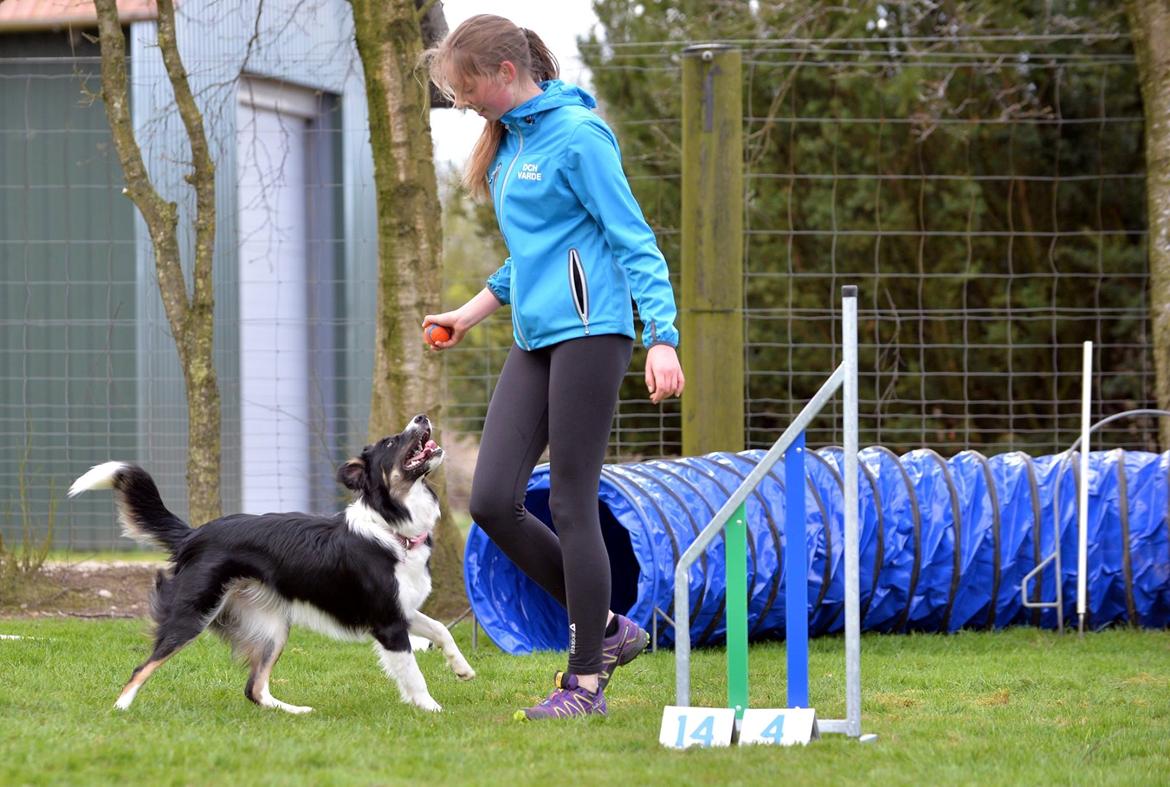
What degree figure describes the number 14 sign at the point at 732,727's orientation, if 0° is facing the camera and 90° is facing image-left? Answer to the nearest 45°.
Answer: approximately 0°

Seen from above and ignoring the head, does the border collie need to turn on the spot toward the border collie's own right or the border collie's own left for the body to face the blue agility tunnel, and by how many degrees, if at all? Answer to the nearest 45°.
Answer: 0° — it already faces it

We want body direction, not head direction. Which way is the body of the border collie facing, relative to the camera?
to the viewer's right

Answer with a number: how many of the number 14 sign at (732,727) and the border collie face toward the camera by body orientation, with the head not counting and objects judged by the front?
1

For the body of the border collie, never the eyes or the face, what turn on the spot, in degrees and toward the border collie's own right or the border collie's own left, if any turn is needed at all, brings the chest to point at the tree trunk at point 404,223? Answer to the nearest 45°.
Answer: approximately 90° to the border collie's own left

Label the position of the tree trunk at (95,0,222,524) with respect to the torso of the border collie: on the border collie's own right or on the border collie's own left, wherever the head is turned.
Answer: on the border collie's own left

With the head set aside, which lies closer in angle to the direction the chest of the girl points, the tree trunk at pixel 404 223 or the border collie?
the border collie

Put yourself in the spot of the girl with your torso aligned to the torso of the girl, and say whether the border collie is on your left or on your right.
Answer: on your right

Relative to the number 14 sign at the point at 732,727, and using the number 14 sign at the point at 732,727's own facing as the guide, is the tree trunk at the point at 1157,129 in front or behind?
behind

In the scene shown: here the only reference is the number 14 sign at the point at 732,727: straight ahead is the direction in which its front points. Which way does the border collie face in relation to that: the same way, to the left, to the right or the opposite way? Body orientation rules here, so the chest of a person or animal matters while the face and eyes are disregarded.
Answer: to the left
